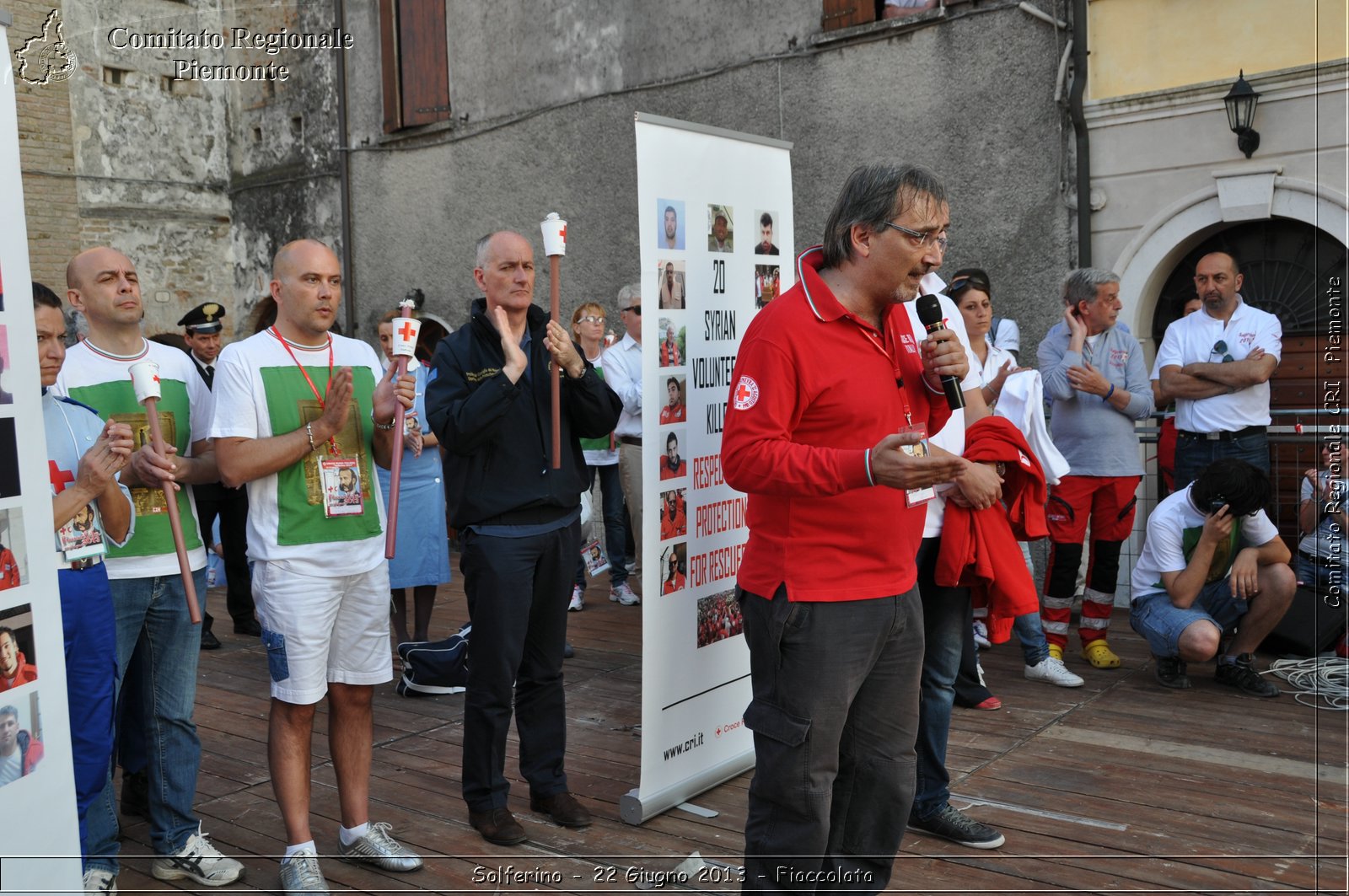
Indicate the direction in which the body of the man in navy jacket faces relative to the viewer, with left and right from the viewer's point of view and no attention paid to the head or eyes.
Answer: facing the viewer and to the right of the viewer

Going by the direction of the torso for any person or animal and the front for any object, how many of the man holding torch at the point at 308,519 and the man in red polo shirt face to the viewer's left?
0

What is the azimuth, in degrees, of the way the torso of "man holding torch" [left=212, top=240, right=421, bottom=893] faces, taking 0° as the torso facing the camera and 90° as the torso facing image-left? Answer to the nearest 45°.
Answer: approximately 315°

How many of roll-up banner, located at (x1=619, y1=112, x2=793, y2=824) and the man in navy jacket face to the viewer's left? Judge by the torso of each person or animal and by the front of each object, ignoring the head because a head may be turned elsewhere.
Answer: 0

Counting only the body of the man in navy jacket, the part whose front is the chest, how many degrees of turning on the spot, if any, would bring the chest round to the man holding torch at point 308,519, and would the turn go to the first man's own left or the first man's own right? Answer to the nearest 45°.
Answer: approximately 90° to the first man's own right

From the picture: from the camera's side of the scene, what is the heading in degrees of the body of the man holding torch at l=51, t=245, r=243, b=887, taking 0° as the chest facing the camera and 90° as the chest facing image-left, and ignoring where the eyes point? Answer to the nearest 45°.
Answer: approximately 315°

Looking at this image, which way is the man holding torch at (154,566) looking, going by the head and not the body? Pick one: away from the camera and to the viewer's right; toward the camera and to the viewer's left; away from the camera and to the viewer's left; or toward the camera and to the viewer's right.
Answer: toward the camera and to the viewer's right

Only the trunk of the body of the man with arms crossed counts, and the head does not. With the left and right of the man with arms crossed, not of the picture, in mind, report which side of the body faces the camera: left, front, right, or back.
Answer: front

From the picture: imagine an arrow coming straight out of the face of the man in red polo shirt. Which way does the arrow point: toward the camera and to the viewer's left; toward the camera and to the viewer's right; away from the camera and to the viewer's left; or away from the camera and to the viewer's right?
toward the camera and to the viewer's right

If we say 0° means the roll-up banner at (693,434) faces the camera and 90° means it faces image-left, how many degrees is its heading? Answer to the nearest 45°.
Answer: approximately 315°

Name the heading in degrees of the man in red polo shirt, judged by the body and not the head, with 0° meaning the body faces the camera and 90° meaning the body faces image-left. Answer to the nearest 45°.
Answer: approximately 315°
